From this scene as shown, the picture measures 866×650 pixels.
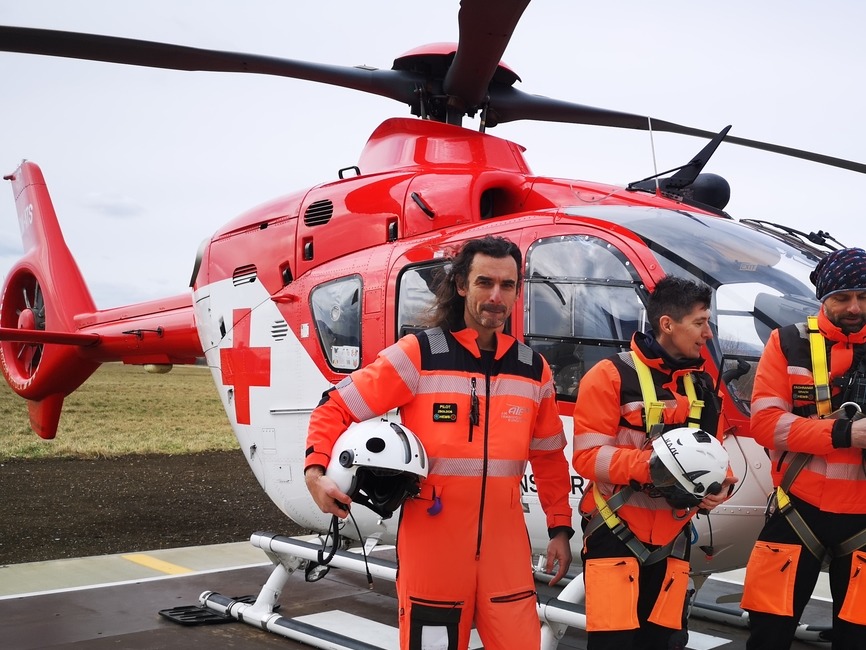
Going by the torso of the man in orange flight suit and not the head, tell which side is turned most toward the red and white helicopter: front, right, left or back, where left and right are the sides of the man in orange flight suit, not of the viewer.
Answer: back

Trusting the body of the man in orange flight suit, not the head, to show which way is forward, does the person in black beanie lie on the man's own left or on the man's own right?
on the man's own left

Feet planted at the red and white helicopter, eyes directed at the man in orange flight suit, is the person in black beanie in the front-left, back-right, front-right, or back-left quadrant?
front-left

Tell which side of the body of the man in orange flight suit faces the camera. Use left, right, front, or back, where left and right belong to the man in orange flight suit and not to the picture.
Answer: front

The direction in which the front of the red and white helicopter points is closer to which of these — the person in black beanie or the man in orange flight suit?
the person in black beanie

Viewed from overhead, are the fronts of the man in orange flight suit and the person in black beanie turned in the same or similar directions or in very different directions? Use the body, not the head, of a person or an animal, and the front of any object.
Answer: same or similar directions

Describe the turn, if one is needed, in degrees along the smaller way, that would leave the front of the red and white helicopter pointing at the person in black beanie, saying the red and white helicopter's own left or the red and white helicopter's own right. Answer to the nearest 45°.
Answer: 0° — it already faces them

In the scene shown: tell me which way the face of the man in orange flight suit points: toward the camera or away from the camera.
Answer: toward the camera

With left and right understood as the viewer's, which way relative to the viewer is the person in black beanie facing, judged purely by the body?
facing the viewer

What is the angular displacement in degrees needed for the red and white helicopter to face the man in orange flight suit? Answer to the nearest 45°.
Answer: approximately 45° to its right

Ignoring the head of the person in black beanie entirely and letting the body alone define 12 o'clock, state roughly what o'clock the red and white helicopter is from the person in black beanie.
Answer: The red and white helicopter is roughly at 4 o'clock from the person in black beanie.

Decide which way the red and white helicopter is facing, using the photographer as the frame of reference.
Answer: facing the viewer and to the right of the viewer

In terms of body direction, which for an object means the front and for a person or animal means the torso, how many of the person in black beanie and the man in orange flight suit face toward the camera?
2

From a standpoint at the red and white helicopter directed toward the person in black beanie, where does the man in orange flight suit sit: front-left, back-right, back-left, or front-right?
front-right
